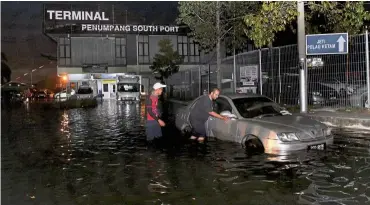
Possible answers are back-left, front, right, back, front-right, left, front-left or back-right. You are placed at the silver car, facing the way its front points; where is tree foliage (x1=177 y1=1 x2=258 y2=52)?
back-left

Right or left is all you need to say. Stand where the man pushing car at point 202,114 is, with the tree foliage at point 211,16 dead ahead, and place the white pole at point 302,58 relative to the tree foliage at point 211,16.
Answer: right

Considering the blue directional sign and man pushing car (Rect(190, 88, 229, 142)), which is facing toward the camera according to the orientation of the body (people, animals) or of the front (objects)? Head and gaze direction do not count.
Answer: the blue directional sign

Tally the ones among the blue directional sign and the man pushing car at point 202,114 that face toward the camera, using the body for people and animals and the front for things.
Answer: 1

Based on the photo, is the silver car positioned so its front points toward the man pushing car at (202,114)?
no

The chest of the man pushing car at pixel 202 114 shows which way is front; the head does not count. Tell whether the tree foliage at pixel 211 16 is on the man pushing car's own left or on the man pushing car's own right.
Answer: on the man pushing car's own left

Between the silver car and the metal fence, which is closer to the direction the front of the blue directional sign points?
the silver car

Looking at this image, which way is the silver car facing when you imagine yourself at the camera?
facing the viewer and to the right of the viewer

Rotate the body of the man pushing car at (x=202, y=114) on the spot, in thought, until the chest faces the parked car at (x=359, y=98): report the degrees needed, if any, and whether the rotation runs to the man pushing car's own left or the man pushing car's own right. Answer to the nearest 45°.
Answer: approximately 45° to the man pushing car's own left

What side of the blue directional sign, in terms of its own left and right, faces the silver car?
front

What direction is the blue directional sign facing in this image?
toward the camera

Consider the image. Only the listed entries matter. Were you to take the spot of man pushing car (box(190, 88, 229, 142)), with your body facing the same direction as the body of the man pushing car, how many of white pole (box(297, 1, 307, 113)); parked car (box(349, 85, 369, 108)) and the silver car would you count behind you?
0

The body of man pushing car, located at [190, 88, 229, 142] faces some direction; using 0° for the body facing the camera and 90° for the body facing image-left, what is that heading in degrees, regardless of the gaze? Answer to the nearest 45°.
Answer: approximately 270°
